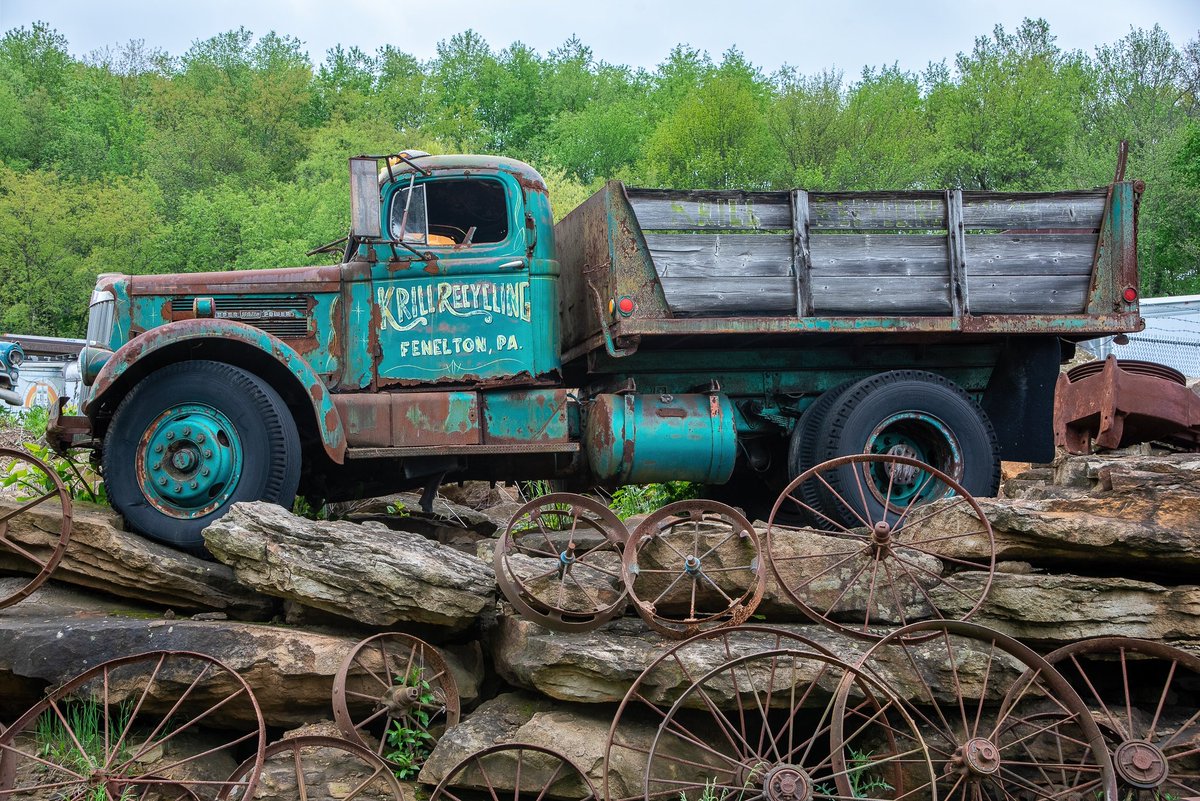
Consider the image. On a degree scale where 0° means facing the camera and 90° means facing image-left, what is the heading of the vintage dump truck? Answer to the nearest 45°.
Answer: approximately 90°

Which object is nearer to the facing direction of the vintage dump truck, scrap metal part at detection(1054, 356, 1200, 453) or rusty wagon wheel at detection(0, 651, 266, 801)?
the rusty wagon wheel

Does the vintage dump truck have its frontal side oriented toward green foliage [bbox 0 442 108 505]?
yes

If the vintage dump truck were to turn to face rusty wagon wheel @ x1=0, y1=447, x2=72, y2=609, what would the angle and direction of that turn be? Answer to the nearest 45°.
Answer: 0° — it already faces it

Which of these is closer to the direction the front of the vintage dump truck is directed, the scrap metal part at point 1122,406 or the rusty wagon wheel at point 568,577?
the rusty wagon wheel

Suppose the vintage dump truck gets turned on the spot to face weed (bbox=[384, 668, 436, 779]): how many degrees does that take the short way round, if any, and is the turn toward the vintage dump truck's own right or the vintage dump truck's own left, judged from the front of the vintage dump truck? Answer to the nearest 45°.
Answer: approximately 45° to the vintage dump truck's own left

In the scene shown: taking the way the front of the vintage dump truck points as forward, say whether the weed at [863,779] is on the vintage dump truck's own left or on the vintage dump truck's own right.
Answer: on the vintage dump truck's own left

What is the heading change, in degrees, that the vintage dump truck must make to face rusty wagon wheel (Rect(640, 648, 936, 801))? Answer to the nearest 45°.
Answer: approximately 90° to its left

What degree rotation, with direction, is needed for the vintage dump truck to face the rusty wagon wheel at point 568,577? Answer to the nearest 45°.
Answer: approximately 90° to its left
